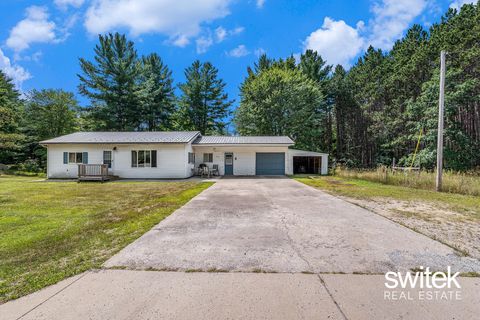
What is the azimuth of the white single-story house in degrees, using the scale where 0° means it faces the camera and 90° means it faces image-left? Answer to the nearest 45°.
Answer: approximately 0°

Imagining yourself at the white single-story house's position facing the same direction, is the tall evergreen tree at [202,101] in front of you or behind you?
behind

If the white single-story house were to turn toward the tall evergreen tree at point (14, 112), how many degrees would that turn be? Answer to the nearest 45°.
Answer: approximately 135° to its right

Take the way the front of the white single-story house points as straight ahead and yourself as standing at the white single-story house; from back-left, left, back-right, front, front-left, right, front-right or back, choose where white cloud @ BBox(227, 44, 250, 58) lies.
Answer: back-left

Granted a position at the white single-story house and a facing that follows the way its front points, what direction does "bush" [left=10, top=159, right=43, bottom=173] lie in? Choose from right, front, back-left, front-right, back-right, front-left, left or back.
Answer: back-right

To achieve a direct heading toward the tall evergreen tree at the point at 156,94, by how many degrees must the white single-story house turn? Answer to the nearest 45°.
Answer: approximately 180°

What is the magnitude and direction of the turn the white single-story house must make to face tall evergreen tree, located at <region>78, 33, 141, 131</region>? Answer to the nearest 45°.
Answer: approximately 180°
